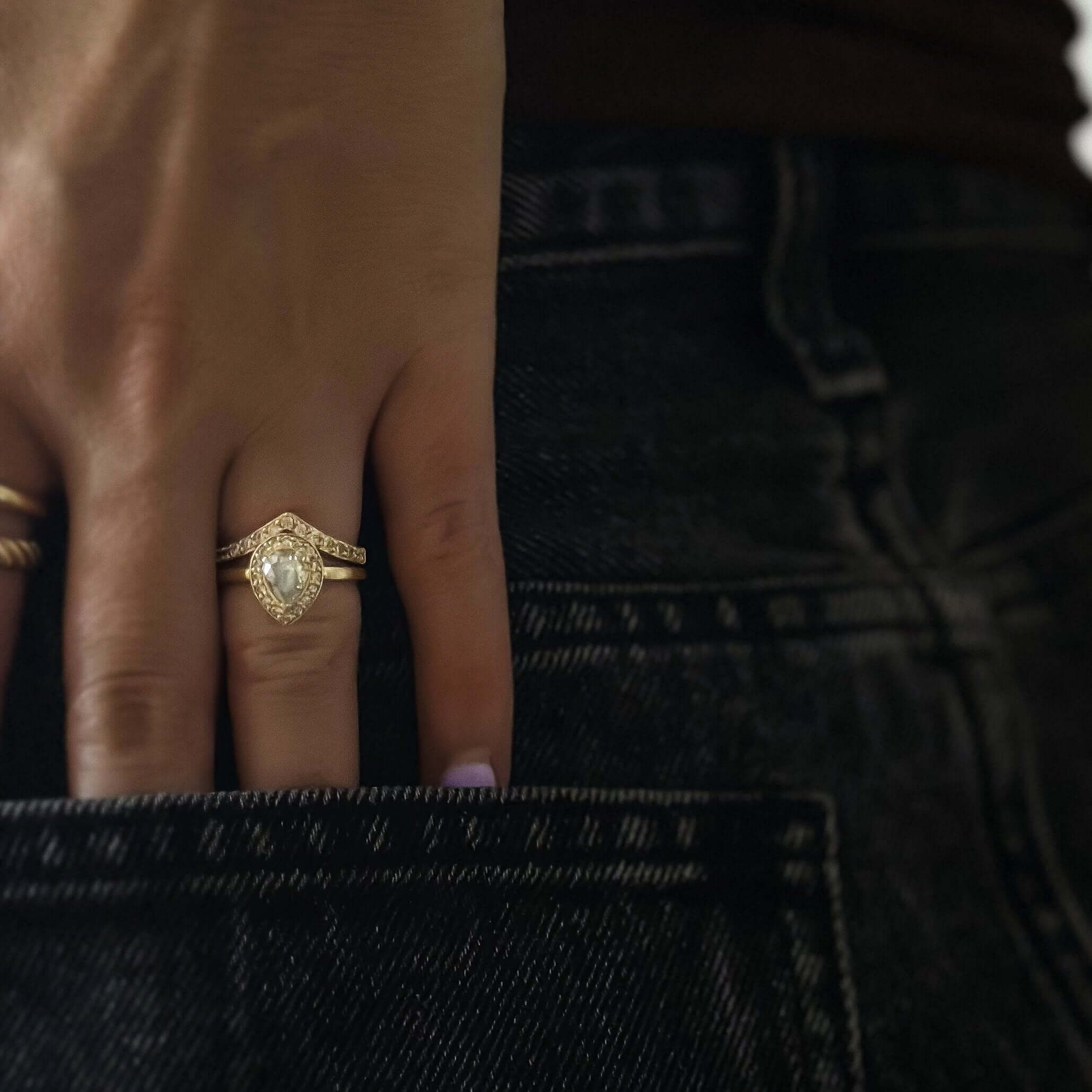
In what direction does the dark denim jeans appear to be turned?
away from the camera
